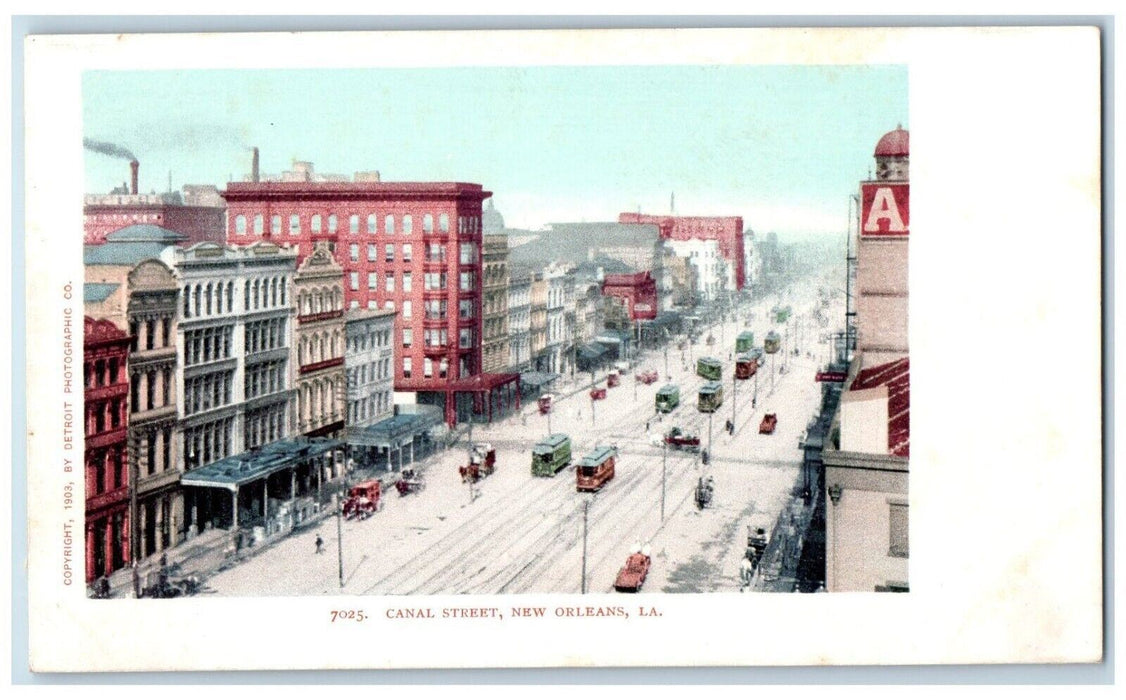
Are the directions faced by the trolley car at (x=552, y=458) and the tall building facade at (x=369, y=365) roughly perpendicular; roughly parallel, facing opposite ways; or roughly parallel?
roughly perpendicular

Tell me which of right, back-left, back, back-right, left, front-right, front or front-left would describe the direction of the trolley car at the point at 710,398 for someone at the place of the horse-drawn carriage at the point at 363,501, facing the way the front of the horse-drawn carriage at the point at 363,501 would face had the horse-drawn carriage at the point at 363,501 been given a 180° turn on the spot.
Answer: front-right

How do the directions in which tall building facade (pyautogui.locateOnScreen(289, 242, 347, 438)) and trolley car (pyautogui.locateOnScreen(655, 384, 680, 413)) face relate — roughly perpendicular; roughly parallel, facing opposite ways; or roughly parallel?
roughly perpendicular

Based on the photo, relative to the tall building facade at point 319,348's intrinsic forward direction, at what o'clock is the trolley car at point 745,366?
The trolley car is roughly at 11 o'clock from the tall building facade.
